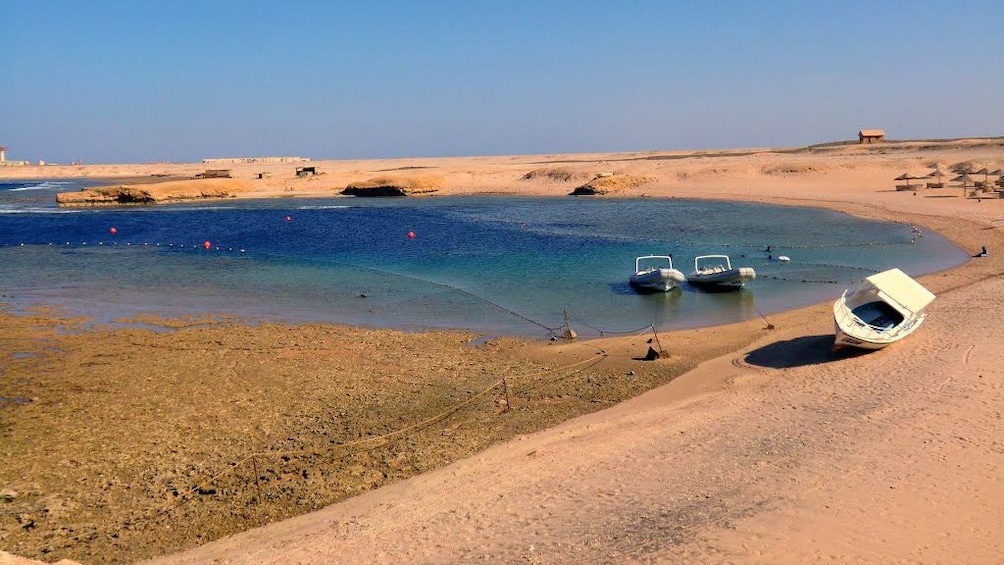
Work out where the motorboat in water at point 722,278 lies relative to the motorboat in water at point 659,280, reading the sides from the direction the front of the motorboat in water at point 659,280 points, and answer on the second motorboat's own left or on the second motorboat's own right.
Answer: on the second motorboat's own left

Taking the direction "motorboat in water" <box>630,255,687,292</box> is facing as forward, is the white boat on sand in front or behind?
in front

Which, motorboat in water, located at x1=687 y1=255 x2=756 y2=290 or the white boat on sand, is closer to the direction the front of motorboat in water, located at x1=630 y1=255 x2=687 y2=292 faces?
the white boat on sand

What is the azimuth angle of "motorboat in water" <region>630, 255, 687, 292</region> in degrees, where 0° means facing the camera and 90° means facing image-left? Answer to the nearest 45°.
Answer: approximately 315°
